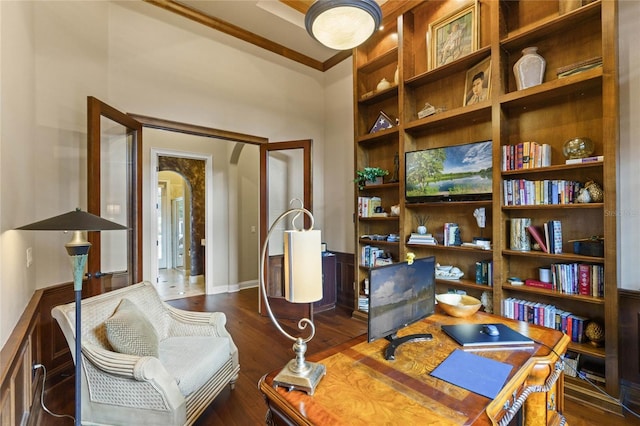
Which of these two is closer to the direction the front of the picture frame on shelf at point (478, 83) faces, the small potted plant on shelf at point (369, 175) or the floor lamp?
the floor lamp

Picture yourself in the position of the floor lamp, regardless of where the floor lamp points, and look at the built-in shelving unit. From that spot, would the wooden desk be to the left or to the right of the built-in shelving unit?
right

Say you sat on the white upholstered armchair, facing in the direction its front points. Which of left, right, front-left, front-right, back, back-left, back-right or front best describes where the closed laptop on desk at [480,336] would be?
front

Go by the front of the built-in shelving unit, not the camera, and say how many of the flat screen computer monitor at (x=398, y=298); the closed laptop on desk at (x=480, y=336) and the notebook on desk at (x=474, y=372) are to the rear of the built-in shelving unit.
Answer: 0

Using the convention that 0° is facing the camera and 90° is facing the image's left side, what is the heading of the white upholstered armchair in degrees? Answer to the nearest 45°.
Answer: approximately 315°

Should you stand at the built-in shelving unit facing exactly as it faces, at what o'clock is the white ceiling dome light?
The white ceiling dome light is roughly at 12 o'clock from the built-in shelving unit.

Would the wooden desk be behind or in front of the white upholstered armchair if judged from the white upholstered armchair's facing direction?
in front

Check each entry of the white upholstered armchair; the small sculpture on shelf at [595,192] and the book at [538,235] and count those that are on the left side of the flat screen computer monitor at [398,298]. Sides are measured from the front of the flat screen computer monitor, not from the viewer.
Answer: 2

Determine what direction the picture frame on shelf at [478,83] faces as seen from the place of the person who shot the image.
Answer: facing the viewer and to the left of the viewer

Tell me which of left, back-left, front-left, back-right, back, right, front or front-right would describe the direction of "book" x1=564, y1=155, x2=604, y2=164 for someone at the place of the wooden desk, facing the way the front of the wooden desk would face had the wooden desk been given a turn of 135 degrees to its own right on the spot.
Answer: back-right
